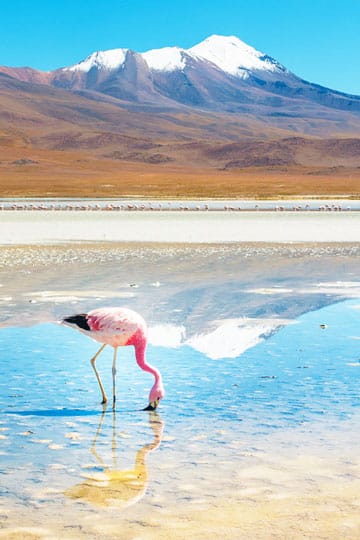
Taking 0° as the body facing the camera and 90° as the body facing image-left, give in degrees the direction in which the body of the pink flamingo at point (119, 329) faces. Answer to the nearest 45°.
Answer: approximately 270°
